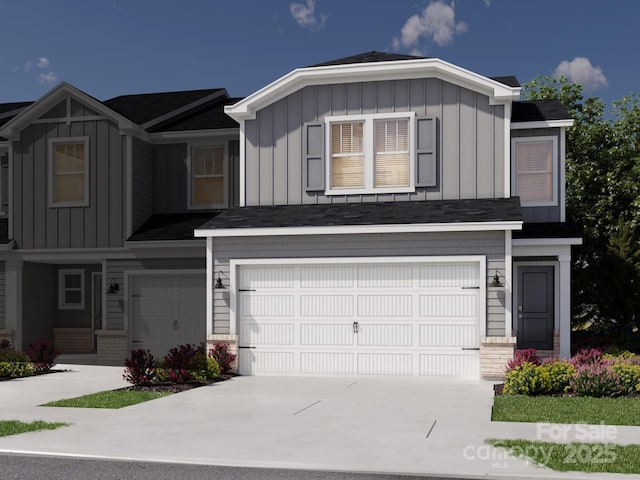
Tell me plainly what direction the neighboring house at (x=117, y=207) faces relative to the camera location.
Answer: facing the viewer

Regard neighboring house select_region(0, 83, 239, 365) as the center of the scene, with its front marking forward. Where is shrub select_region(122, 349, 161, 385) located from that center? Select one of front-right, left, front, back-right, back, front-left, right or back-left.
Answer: front

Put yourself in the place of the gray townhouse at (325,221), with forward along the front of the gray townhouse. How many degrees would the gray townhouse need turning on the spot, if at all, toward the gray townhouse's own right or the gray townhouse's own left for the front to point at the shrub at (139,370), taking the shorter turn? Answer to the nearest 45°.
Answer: approximately 45° to the gray townhouse's own right

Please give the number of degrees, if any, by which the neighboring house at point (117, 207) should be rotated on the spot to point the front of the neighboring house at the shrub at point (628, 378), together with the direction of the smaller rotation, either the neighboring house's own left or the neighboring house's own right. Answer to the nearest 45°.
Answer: approximately 45° to the neighboring house's own left

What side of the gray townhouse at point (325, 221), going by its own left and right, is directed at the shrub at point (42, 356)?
right

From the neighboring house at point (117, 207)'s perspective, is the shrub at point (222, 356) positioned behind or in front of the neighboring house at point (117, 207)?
in front

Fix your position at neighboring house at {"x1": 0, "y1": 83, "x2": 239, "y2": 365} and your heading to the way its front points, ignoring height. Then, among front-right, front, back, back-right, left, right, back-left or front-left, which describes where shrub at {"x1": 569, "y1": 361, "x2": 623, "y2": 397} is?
front-left
